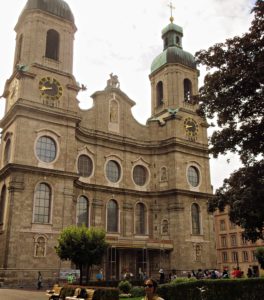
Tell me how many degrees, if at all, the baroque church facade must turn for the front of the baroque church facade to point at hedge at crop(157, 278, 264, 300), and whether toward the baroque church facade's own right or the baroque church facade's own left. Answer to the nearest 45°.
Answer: approximately 45° to the baroque church facade's own right

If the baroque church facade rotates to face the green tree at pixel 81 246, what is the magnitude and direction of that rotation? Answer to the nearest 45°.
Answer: approximately 45° to its right

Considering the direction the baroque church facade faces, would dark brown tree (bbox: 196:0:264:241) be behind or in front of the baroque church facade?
in front

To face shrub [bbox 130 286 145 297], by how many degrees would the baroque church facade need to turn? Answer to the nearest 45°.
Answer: approximately 45° to its right

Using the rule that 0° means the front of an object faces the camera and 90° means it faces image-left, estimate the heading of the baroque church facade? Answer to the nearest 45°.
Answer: approximately 315°
